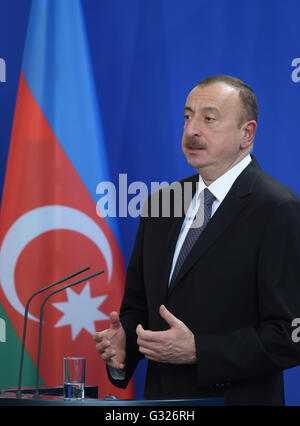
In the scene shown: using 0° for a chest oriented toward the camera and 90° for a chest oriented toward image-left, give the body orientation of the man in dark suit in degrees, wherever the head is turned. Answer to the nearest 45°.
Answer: approximately 45°

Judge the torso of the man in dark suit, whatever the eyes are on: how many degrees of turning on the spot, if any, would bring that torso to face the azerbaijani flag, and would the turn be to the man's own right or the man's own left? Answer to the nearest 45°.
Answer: approximately 90° to the man's own right

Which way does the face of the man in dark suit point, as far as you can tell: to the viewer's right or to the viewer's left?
to the viewer's left
